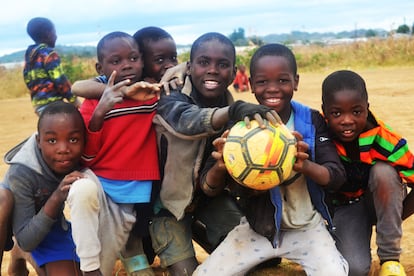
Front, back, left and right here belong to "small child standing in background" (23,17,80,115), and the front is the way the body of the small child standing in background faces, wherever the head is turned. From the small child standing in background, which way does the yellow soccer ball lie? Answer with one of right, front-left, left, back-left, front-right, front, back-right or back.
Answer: back-right

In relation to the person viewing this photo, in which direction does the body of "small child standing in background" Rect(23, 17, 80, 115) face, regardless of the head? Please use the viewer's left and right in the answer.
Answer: facing away from the viewer and to the right of the viewer
